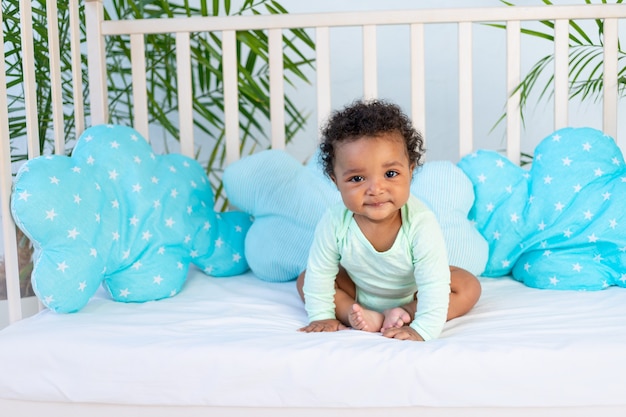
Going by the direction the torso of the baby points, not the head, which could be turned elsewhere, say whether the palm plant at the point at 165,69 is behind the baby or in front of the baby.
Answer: behind

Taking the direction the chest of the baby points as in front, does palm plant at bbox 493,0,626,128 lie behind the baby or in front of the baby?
behind

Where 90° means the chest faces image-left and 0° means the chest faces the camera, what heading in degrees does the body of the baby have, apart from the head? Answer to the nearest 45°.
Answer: approximately 0°
